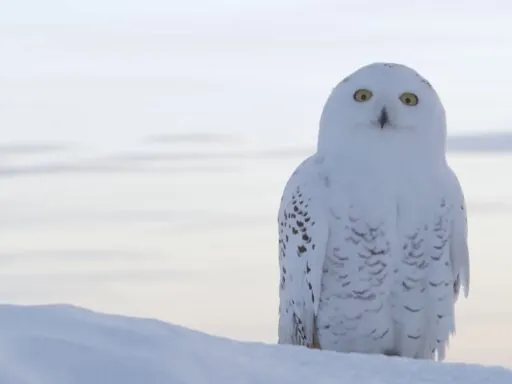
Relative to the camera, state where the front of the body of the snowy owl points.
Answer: toward the camera
